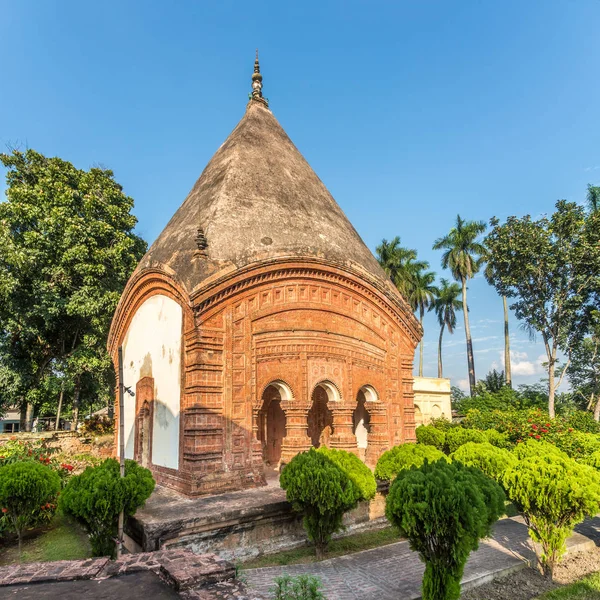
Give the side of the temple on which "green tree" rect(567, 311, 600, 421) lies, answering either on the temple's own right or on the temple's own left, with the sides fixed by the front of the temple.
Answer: on the temple's own left

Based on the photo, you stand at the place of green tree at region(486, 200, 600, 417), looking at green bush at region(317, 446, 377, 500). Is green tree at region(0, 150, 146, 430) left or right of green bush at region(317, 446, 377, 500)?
right

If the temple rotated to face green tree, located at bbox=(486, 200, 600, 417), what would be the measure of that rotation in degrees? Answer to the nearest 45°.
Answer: approximately 90° to its left

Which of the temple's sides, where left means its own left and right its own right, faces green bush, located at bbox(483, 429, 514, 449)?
left

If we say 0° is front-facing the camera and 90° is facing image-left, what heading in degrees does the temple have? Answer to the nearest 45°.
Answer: approximately 315°

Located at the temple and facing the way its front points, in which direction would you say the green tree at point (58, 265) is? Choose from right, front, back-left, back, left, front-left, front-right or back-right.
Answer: back

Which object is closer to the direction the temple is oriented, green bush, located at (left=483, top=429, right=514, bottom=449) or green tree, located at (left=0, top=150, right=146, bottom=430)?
the green bush

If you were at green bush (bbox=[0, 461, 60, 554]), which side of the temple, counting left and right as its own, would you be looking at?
right

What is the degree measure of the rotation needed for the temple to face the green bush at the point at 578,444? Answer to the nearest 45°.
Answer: approximately 45° to its left

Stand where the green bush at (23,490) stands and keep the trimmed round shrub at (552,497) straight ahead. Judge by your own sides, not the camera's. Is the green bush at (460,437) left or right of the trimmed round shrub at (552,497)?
left

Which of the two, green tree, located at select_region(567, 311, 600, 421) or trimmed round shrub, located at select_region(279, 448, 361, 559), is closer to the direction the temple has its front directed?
the trimmed round shrub
